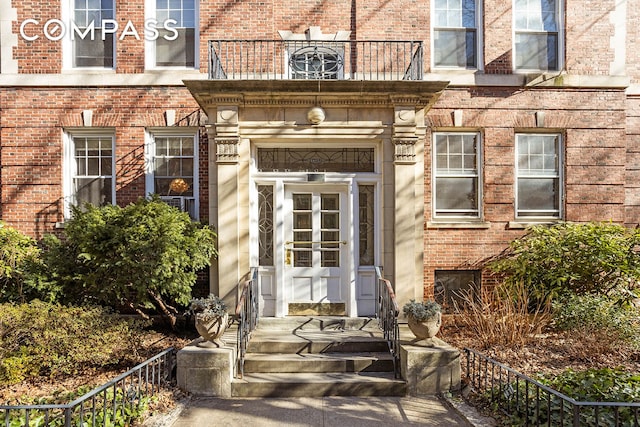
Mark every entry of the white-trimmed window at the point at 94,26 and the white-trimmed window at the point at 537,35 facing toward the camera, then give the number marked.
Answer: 2

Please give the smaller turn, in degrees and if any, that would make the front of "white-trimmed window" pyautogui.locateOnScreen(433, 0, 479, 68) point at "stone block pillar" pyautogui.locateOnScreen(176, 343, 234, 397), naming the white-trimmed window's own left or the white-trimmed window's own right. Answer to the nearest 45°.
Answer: approximately 45° to the white-trimmed window's own right

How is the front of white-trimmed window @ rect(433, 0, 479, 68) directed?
toward the camera

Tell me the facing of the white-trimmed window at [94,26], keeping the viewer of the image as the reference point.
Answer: facing the viewer

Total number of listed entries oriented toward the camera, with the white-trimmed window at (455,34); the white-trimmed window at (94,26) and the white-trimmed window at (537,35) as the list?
3

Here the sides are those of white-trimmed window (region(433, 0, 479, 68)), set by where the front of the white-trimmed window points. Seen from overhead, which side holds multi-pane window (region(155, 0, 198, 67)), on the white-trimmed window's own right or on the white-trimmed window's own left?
on the white-trimmed window's own right

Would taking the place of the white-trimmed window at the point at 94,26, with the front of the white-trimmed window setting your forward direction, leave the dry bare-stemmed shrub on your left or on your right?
on your left

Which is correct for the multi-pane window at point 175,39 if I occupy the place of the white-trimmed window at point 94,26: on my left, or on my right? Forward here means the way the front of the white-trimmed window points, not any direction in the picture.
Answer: on my left

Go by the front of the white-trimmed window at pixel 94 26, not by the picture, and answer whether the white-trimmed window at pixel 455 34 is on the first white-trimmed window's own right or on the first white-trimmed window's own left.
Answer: on the first white-trimmed window's own left

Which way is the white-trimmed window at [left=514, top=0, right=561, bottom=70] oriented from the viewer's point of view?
toward the camera

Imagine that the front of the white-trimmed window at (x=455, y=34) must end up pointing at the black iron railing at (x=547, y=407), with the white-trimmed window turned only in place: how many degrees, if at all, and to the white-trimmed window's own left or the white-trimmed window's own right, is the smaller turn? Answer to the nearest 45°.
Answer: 0° — it already faces it

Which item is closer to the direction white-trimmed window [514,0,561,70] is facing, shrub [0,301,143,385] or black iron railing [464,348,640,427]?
the black iron railing

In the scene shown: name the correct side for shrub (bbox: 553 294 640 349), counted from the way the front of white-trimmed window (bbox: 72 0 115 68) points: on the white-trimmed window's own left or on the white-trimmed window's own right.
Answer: on the white-trimmed window's own left

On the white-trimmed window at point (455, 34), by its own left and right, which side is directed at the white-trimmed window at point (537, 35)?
left
